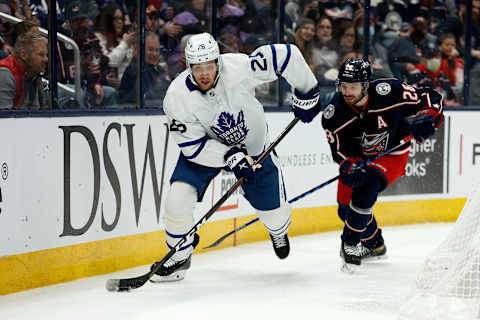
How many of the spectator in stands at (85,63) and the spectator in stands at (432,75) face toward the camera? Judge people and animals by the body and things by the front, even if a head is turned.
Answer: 2

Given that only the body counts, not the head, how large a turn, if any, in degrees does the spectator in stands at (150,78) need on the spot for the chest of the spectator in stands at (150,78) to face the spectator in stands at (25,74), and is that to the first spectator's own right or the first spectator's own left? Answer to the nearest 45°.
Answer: approximately 90° to the first spectator's own right

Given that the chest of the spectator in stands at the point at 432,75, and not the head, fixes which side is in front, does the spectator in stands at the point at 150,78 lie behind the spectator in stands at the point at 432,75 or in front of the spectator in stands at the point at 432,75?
in front

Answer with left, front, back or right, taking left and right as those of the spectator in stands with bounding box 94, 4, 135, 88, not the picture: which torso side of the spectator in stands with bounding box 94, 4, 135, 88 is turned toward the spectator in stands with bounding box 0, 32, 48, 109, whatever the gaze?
right

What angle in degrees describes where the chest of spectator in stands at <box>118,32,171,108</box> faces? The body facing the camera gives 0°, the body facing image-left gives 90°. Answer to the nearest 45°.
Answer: approximately 315°

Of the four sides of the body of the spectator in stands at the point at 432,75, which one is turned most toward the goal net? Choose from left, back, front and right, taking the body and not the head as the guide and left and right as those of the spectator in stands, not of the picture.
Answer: front

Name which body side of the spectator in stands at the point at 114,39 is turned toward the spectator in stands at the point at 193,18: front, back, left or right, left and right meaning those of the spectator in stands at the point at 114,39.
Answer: left

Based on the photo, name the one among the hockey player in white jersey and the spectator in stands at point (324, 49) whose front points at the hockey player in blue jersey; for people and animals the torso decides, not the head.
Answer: the spectator in stands
